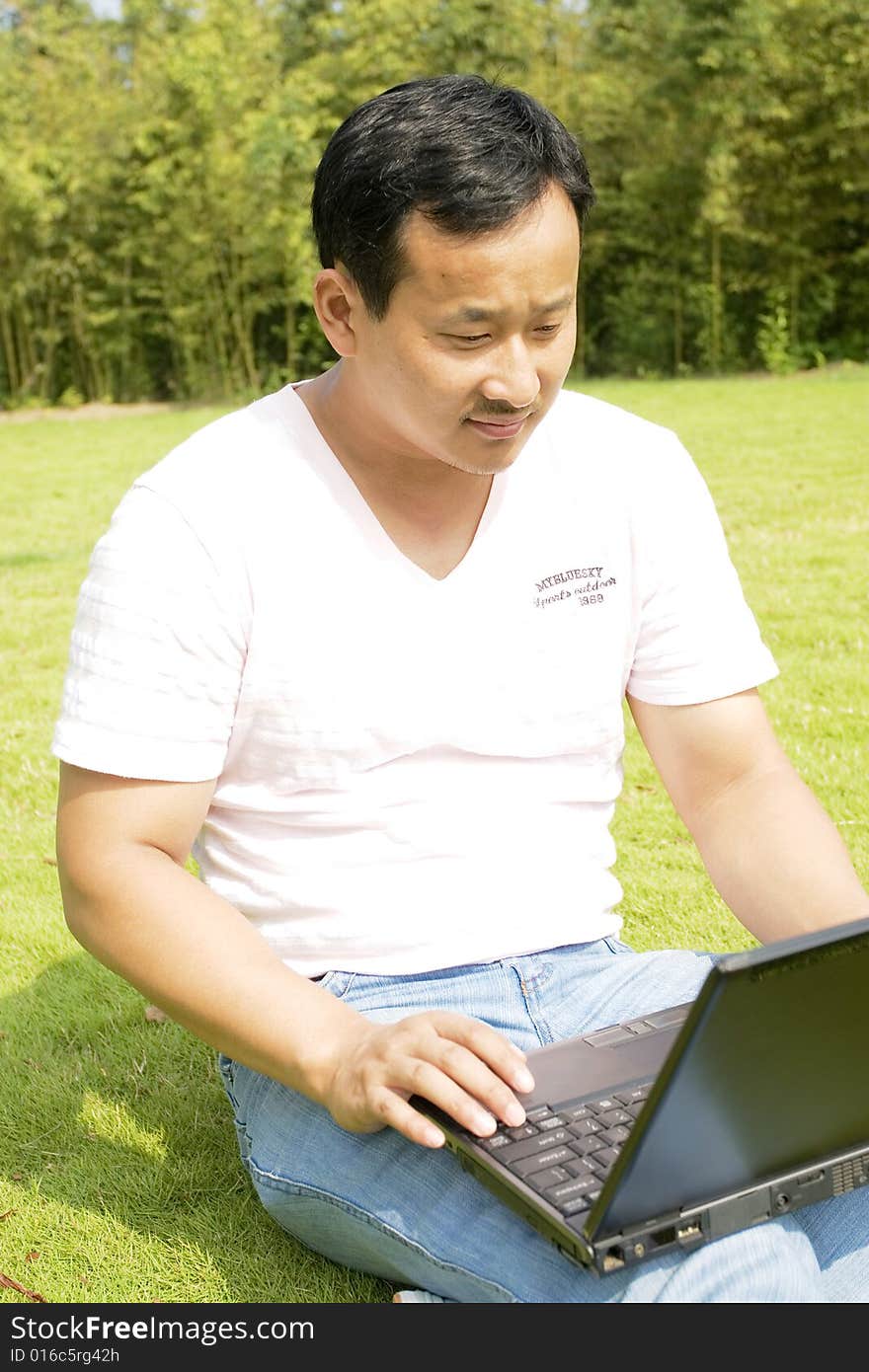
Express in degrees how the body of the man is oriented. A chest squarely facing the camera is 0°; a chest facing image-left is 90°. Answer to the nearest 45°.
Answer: approximately 315°

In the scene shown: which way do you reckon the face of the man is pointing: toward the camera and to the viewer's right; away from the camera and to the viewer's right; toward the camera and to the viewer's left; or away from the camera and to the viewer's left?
toward the camera and to the viewer's right
